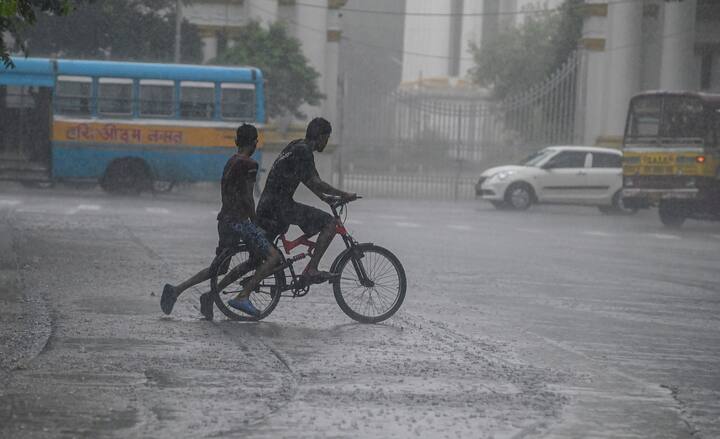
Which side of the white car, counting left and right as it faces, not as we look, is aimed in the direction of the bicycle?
left

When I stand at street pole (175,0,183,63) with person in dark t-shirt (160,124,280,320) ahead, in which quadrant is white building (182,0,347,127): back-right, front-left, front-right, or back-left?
back-left

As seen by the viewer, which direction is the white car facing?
to the viewer's left

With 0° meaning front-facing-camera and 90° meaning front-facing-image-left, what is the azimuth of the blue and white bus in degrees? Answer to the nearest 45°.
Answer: approximately 90°

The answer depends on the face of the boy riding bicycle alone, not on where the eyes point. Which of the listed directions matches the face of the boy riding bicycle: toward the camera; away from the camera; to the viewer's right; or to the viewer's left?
to the viewer's right

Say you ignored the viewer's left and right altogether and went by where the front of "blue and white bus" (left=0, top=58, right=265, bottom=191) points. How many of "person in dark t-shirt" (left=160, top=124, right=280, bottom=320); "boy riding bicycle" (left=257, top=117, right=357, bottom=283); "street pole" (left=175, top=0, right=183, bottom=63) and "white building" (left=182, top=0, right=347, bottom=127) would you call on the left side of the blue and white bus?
2

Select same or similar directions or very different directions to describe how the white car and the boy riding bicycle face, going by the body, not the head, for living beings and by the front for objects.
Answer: very different directions

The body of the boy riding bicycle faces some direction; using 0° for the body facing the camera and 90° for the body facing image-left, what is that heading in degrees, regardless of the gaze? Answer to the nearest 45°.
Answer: approximately 270°

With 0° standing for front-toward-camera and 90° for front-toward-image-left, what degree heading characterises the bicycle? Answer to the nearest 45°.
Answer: approximately 270°
